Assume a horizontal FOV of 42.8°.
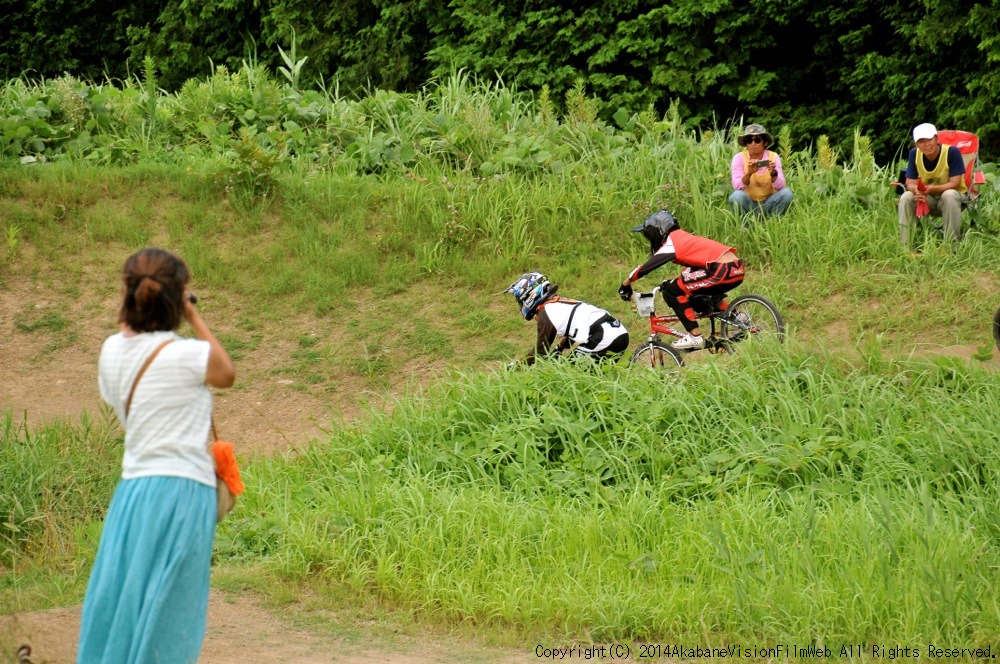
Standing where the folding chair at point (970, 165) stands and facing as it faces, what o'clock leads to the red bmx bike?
The red bmx bike is roughly at 1 o'clock from the folding chair.

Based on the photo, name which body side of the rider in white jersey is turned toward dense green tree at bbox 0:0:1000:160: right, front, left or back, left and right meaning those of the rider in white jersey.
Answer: right

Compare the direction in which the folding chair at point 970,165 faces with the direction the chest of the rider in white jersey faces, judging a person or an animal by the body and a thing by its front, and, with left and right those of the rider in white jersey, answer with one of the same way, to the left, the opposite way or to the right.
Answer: to the left

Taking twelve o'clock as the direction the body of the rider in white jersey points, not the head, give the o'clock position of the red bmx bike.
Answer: The red bmx bike is roughly at 5 o'clock from the rider in white jersey.

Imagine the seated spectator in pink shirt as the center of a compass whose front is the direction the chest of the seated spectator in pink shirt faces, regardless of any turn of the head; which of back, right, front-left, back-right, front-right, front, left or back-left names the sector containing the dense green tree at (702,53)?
back

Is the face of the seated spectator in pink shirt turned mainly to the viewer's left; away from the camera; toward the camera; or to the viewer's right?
toward the camera

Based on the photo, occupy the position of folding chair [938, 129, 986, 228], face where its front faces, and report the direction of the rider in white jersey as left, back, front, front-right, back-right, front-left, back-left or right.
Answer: front-right

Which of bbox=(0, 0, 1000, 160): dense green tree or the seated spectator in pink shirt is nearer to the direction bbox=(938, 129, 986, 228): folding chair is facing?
the seated spectator in pink shirt

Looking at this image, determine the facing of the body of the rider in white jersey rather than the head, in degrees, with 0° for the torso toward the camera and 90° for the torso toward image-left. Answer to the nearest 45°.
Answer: approximately 90°

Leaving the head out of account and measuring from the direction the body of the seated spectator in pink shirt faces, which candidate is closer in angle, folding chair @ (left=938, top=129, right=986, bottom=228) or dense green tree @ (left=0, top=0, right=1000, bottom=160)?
the folding chair

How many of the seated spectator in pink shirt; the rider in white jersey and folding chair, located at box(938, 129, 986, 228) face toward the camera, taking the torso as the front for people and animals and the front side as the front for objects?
2

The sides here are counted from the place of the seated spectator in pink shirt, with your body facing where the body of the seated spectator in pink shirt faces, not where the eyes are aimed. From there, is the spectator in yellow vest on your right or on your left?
on your left

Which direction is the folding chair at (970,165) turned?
toward the camera

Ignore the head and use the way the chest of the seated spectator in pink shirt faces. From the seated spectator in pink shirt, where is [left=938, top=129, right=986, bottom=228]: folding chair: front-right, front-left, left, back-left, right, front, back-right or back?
left

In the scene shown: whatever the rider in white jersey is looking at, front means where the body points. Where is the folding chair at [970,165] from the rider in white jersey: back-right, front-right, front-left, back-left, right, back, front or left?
back-right

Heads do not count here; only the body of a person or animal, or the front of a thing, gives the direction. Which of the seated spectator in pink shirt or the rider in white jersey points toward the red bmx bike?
the seated spectator in pink shirt

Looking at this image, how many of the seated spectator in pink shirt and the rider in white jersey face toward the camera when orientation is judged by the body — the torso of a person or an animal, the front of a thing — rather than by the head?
1

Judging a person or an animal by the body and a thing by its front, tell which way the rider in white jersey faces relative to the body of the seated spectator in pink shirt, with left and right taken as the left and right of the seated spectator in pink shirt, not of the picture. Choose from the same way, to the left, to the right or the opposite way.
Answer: to the right

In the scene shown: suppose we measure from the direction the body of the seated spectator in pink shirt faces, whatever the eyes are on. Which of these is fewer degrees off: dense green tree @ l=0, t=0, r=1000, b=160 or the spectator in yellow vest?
the spectator in yellow vest

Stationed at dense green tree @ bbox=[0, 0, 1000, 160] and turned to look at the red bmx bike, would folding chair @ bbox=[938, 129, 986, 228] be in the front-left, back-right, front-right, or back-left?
front-left

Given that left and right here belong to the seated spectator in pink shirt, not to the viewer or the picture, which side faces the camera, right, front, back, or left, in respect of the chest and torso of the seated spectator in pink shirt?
front
